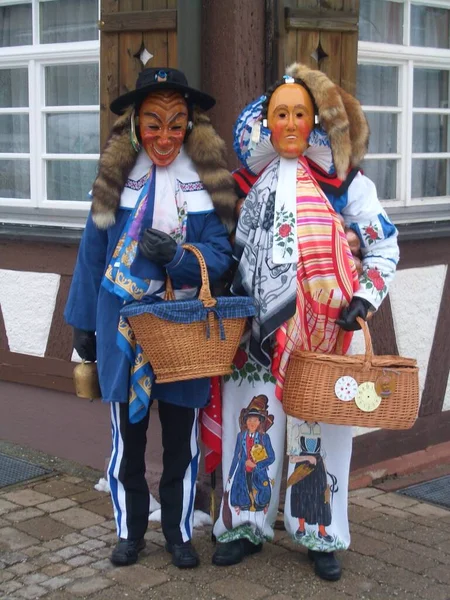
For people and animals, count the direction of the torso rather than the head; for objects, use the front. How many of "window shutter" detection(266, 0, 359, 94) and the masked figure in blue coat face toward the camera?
2

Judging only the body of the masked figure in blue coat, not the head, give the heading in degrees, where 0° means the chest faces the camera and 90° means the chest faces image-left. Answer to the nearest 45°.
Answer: approximately 0°

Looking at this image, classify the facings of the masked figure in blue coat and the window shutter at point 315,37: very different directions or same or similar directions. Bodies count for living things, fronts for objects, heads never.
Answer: same or similar directions

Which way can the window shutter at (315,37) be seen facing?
toward the camera
